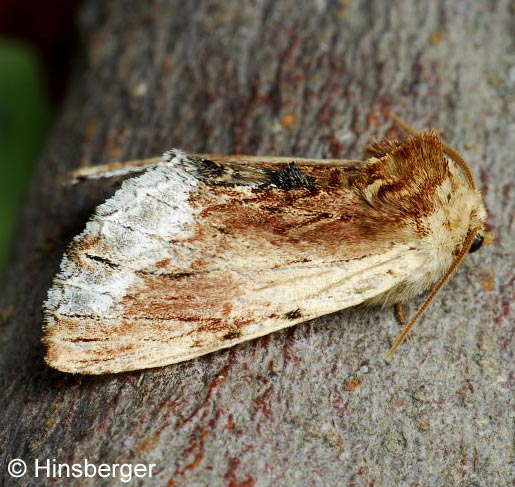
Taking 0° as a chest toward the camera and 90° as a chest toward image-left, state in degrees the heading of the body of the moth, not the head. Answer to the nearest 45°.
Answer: approximately 270°
